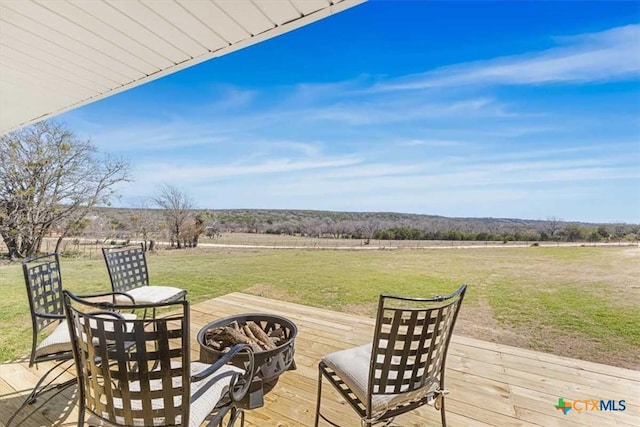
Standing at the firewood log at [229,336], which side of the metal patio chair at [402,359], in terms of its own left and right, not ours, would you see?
front

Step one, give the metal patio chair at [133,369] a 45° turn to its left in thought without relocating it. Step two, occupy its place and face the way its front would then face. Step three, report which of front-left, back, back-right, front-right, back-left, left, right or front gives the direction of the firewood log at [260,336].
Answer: front-right

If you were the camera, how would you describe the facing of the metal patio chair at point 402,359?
facing away from the viewer and to the left of the viewer

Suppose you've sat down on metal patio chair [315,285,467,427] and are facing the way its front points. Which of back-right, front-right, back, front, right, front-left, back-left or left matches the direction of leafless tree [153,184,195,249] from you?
front

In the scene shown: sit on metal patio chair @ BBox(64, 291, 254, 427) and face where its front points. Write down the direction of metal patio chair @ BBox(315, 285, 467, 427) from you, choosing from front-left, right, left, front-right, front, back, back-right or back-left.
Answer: front-right

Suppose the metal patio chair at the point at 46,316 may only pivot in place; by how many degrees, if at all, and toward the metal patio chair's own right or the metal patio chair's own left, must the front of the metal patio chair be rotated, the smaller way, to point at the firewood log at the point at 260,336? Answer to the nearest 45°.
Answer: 0° — it already faces it

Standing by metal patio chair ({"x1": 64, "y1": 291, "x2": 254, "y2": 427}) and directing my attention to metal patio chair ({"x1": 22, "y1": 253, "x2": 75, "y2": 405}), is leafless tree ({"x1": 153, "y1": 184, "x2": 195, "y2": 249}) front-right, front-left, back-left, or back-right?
front-right

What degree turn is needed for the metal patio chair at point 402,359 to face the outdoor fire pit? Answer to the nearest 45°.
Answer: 0° — it already faces it

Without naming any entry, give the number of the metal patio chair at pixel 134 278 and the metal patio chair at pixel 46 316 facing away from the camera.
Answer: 0

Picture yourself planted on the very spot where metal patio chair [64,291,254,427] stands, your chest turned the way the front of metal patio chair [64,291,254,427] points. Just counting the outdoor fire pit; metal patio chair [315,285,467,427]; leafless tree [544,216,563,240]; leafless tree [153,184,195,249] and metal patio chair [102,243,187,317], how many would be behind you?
0

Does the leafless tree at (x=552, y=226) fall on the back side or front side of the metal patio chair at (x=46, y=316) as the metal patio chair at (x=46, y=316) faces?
on the front side

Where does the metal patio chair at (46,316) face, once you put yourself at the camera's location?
facing the viewer and to the right of the viewer

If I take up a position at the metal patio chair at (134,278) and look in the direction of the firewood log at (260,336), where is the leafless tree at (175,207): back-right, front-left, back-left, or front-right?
back-left

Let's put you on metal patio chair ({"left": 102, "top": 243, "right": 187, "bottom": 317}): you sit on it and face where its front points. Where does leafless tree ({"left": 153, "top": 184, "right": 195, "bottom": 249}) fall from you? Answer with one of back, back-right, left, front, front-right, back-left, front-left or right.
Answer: back-left

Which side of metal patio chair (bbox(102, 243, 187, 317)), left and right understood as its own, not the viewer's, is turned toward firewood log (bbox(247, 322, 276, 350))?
front

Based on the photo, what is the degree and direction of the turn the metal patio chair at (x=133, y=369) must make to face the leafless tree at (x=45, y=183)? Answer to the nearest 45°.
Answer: approximately 45° to its left

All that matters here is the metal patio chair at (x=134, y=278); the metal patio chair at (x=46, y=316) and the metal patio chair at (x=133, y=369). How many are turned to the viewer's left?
0

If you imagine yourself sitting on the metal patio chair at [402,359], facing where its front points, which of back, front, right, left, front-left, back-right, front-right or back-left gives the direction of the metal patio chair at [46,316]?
front-left

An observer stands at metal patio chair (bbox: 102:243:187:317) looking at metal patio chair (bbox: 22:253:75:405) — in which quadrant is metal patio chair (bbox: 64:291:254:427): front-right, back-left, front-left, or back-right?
front-left

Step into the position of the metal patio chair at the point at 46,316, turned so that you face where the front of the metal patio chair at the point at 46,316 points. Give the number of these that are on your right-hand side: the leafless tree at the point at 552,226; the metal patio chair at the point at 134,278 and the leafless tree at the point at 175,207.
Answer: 0
